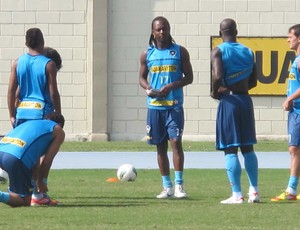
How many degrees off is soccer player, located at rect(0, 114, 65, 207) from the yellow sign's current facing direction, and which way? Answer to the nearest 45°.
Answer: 0° — it already faces them

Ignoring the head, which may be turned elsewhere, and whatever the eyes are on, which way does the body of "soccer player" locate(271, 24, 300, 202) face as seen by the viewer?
to the viewer's left

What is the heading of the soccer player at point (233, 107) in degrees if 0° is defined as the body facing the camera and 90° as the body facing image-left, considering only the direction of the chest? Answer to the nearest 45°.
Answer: approximately 135°

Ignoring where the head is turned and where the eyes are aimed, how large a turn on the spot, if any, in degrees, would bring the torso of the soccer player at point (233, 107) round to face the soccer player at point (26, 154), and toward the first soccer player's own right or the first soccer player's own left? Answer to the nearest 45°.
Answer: approximately 45° to the first soccer player's own left

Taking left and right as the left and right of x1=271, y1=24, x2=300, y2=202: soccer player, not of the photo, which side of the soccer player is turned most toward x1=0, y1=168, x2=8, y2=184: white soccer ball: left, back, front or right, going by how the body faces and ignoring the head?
front

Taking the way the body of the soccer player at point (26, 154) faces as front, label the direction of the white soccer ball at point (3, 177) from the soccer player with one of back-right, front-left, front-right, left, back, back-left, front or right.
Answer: front-left

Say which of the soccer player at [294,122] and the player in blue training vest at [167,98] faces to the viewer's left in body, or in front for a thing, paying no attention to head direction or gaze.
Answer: the soccer player

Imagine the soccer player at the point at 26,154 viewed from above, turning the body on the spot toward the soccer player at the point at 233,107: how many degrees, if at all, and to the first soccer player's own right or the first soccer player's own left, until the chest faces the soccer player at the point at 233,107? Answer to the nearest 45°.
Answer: approximately 45° to the first soccer player's own right

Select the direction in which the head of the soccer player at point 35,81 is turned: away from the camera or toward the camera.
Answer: away from the camera

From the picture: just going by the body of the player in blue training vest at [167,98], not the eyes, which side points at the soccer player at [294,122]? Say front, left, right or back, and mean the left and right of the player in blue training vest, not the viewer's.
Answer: left

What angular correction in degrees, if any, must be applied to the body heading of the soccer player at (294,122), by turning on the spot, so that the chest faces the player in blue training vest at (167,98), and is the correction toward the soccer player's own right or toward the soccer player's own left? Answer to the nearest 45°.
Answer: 0° — they already face them

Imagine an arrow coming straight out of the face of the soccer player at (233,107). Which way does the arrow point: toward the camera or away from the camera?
away from the camera
